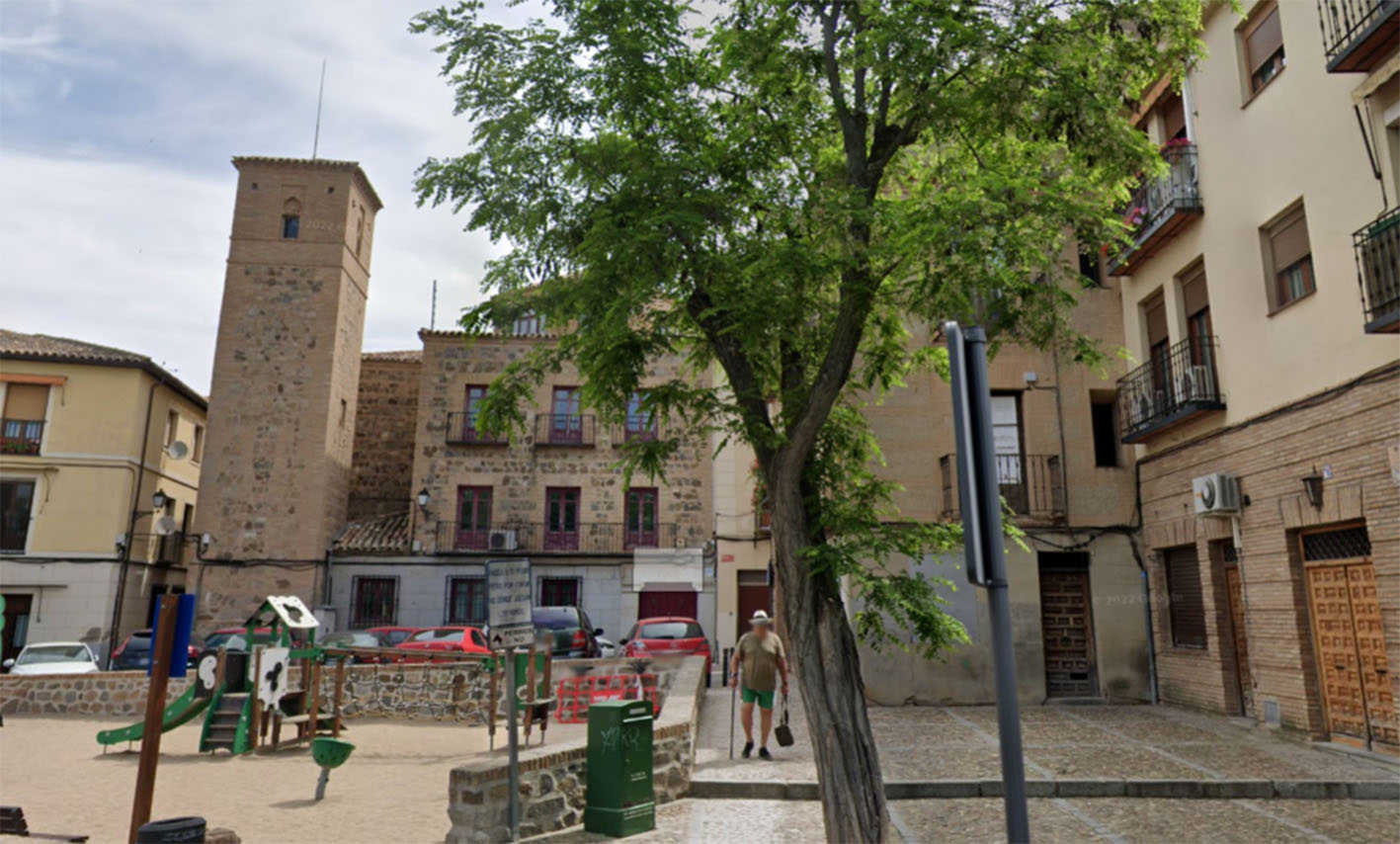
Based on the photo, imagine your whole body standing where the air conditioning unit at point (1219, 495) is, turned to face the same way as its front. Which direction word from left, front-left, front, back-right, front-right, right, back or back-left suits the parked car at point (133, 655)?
front-right

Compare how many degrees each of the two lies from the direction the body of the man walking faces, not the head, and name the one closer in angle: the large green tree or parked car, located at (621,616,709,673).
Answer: the large green tree

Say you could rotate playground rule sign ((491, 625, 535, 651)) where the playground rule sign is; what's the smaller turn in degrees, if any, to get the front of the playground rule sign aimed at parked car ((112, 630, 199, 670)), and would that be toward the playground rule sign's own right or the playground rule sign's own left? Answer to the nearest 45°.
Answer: approximately 135° to the playground rule sign's own right

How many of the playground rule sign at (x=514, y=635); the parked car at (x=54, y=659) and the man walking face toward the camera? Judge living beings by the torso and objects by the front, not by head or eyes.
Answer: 3

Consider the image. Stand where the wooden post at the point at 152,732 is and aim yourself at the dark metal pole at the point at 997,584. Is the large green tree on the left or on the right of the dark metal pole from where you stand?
left

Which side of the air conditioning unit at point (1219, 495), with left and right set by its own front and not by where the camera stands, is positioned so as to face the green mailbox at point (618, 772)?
front

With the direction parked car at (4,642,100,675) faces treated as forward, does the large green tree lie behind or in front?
in front

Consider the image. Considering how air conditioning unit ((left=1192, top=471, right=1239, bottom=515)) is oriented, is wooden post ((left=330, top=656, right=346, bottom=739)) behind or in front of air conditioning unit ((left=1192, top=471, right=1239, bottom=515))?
in front

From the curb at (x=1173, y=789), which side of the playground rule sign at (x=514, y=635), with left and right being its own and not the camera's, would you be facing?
left

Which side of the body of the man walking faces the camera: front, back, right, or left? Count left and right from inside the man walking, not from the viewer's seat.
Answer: front

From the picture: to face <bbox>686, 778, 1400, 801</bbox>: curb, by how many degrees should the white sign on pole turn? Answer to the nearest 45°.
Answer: approximately 90° to its left

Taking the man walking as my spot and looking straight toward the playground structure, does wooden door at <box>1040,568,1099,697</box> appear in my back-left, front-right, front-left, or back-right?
back-right

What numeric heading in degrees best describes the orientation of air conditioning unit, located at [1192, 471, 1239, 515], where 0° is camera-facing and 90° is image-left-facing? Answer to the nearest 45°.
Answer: approximately 45°
